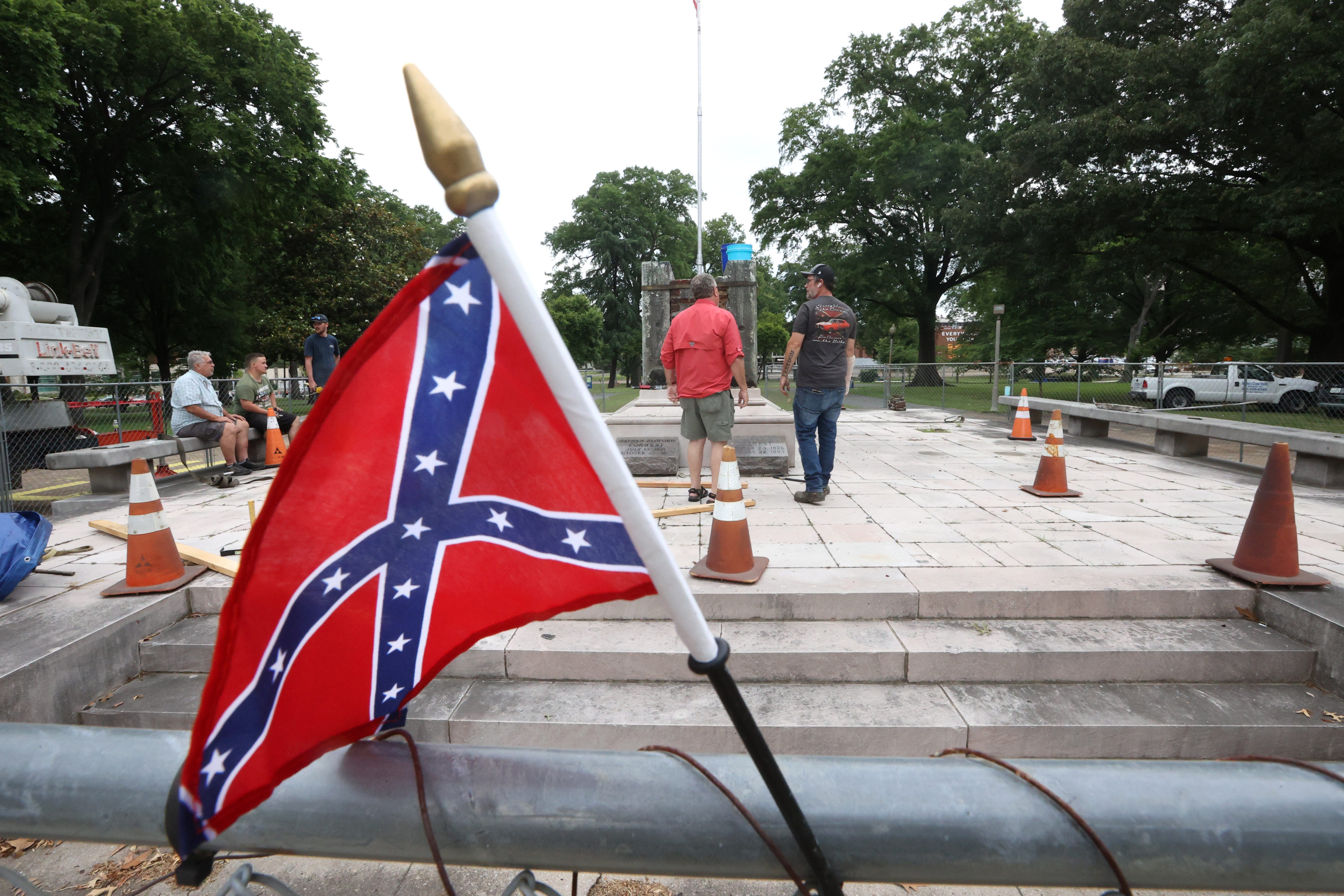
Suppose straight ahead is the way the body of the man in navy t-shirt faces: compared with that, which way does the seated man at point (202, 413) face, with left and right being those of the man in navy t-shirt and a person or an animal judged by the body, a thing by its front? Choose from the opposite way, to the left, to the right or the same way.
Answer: to the left

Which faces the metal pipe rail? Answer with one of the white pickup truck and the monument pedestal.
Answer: the monument pedestal

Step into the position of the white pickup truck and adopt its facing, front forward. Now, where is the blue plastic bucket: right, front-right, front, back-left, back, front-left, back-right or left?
back-right

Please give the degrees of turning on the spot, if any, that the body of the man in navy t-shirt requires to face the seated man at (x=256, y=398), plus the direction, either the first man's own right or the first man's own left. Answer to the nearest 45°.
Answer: approximately 90° to the first man's own right

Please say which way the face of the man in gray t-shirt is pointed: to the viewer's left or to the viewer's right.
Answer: to the viewer's left

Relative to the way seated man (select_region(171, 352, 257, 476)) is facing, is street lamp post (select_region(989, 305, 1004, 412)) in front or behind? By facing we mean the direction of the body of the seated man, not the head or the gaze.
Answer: in front

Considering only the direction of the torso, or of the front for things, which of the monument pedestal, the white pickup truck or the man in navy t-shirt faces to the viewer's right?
the white pickup truck

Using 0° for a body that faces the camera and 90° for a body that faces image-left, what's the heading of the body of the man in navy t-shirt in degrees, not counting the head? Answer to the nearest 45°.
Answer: approximately 0°

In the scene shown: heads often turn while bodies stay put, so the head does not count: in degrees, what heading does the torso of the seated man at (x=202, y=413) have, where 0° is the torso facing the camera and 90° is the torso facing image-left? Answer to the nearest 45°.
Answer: approximately 270°

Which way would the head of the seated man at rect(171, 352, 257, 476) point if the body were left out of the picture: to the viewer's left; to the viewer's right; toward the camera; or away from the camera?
to the viewer's right

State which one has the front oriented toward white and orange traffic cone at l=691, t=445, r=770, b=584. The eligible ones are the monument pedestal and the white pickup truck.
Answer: the monument pedestal

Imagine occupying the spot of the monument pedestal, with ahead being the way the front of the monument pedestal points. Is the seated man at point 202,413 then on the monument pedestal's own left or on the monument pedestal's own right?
on the monument pedestal's own right
